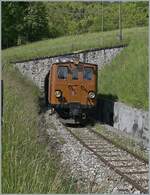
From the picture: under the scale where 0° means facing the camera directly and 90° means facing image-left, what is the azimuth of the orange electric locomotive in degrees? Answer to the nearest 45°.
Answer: approximately 0°
